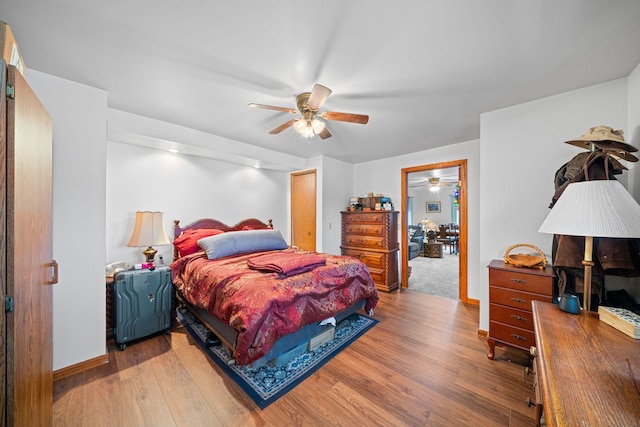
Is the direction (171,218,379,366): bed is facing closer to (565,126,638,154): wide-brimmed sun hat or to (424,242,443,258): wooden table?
the wide-brimmed sun hat

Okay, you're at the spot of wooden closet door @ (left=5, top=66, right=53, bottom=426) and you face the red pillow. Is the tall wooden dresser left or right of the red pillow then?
right

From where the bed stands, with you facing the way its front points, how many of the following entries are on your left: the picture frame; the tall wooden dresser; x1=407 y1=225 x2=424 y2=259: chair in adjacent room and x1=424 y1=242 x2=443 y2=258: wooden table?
4

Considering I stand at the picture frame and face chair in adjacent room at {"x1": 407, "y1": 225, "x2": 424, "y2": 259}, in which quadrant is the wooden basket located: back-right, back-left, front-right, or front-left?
front-left

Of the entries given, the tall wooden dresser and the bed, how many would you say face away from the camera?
0

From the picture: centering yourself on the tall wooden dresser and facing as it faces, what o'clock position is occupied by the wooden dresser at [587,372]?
The wooden dresser is roughly at 10 o'clock from the tall wooden dresser.

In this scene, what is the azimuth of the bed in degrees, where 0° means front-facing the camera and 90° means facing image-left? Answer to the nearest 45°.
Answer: approximately 315°

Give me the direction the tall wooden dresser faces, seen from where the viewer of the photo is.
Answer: facing the viewer and to the left of the viewer

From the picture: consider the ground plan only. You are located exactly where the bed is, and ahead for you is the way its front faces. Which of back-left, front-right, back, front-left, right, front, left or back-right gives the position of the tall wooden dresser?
left

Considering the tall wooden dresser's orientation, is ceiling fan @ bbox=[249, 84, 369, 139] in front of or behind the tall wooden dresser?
in front

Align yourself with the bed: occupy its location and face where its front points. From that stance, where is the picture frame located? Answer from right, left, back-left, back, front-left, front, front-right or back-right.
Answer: left

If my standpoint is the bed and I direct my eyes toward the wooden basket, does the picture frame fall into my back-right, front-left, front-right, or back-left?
front-left
